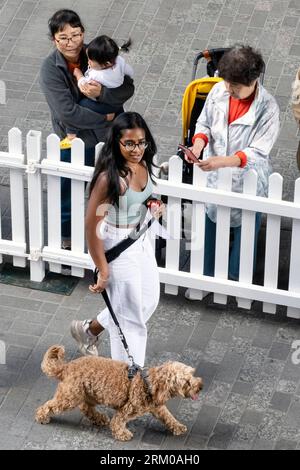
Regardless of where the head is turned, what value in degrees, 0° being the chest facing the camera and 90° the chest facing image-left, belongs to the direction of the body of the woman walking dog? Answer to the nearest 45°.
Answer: approximately 315°

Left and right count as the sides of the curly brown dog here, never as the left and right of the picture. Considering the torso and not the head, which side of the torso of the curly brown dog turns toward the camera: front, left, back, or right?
right

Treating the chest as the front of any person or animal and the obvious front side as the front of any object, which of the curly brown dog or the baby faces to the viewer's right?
the curly brown dog

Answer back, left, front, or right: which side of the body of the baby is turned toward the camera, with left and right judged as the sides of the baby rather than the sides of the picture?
left

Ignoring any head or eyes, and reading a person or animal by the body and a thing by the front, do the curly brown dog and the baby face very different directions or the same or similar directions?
very different directions

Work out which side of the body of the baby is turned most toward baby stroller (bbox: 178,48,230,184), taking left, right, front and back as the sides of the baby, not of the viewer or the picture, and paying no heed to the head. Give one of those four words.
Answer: back

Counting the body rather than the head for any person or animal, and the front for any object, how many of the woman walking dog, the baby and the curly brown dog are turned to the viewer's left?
1

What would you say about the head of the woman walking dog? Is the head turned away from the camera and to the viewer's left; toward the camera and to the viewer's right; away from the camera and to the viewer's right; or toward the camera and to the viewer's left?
toward the camera and to the viewer's right
